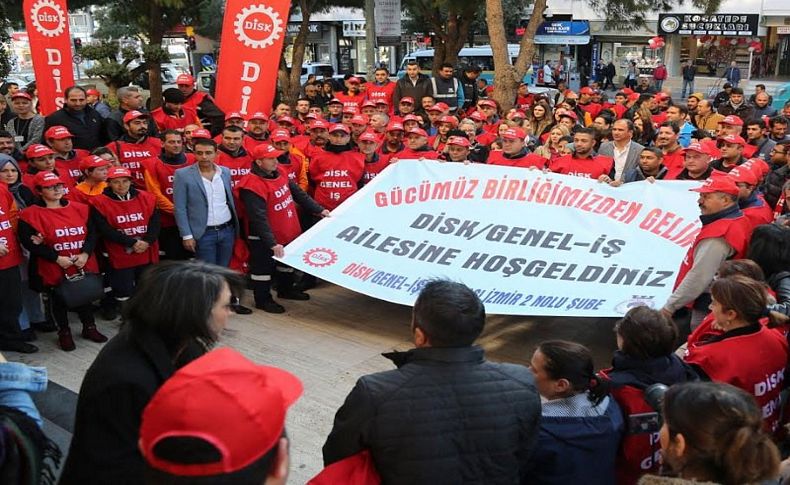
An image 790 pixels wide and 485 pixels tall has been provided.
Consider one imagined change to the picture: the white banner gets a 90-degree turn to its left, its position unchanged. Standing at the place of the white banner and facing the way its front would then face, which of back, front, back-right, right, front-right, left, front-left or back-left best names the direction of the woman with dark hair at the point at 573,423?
right

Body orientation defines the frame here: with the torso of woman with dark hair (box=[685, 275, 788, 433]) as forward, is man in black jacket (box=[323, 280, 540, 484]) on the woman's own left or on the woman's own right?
on the woman's own left

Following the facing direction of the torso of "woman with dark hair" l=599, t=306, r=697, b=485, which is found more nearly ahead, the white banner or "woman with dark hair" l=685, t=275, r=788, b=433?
the white banner

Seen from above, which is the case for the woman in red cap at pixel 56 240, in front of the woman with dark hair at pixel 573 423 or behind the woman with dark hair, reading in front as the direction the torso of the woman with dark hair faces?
in front

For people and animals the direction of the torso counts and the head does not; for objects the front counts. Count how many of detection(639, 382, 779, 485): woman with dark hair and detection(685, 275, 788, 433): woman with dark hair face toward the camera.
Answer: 0

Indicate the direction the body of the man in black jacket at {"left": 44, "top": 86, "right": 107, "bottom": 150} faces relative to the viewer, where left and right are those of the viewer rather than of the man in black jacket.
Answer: facing the viewer

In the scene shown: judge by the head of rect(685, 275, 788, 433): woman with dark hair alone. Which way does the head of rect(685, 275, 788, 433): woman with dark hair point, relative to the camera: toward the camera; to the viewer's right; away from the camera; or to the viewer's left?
to the viewer's left

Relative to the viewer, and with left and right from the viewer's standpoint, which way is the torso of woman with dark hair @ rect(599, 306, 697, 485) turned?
facing away from the viewer and to the left of the viewer

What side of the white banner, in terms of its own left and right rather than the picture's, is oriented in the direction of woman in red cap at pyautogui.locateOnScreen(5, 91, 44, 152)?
right

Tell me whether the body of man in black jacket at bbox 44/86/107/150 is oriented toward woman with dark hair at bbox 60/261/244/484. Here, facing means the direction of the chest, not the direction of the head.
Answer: yes

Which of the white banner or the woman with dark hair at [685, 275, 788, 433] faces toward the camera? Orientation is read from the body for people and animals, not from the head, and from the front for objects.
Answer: the white banner

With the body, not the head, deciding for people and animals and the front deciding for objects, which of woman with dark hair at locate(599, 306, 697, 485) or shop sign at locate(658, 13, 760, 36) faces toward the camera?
the shop sign

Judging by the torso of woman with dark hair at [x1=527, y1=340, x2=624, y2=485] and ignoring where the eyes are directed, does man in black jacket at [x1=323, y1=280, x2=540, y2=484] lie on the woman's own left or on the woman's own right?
on the woman's own left

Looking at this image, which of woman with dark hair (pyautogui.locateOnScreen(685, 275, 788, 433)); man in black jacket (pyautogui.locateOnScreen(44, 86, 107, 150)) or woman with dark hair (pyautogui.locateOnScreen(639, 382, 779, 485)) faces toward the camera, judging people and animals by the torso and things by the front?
the man in black jacket

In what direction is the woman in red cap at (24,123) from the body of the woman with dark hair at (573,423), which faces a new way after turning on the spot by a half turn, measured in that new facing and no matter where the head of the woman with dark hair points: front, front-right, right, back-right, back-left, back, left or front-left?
back

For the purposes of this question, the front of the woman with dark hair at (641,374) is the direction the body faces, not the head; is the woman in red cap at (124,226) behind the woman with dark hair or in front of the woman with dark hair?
in front

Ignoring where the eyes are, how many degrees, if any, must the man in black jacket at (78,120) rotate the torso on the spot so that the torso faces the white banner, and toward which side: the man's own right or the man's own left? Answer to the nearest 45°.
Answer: approximately 45° to the man's own left

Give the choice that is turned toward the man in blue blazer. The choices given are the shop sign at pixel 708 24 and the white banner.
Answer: the shop sign
